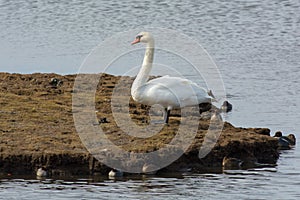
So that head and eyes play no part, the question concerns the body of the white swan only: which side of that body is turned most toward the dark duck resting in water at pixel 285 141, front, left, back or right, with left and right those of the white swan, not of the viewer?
back

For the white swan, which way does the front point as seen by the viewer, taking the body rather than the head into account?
to the viewer's left
